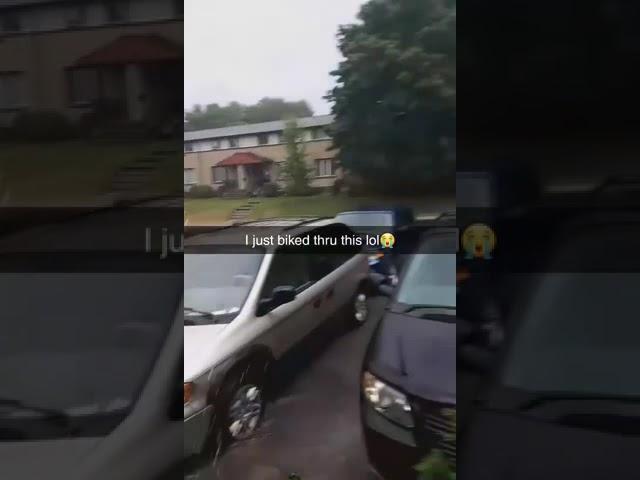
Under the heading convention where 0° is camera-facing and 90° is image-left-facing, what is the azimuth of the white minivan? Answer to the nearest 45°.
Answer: approximately 45°

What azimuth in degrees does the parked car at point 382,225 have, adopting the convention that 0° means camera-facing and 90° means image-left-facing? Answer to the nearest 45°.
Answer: approximately 45°

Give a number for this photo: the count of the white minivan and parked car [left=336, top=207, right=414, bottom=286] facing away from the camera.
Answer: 0
